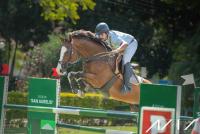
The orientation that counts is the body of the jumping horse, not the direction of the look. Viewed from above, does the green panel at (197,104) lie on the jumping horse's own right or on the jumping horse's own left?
on the jumping horse's own left

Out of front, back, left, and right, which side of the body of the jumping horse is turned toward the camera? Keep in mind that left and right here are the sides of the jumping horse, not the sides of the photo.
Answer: left

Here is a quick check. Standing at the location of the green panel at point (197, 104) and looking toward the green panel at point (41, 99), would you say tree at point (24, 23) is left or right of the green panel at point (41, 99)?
right

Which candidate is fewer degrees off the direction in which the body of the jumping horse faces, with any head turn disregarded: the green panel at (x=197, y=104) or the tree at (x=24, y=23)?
the tree

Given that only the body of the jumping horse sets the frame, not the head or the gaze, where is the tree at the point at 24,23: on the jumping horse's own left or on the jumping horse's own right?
on the jumping horse's own right

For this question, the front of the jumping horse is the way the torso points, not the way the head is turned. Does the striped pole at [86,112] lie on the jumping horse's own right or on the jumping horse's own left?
on the jumping horse's own left

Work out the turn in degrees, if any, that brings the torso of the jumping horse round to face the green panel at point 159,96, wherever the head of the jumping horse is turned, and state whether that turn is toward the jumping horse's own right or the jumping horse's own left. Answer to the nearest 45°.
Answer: approximately 90° to the jumping horse's own left

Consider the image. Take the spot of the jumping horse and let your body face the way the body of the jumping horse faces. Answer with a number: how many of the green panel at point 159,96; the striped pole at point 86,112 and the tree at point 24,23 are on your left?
2
